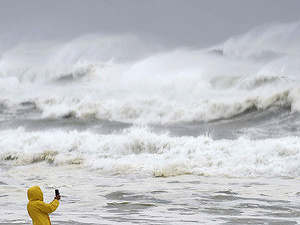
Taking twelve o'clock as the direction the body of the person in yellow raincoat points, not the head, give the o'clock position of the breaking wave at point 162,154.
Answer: The breaking wave is roughly at 11 o'clock from the person in yellow raincoat.

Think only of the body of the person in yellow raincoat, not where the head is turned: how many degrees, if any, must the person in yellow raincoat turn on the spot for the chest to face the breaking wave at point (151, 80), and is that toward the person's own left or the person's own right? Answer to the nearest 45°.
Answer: approximately 45° to the person's own left

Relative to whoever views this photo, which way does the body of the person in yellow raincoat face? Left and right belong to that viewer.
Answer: facing away from the viewer and to the right of the viewer
